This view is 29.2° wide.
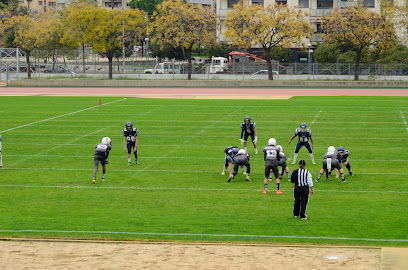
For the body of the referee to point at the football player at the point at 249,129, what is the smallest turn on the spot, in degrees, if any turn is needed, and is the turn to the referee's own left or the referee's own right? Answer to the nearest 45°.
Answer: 0° — they already face them

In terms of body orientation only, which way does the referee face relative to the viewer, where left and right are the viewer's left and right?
facing away from the viewer
